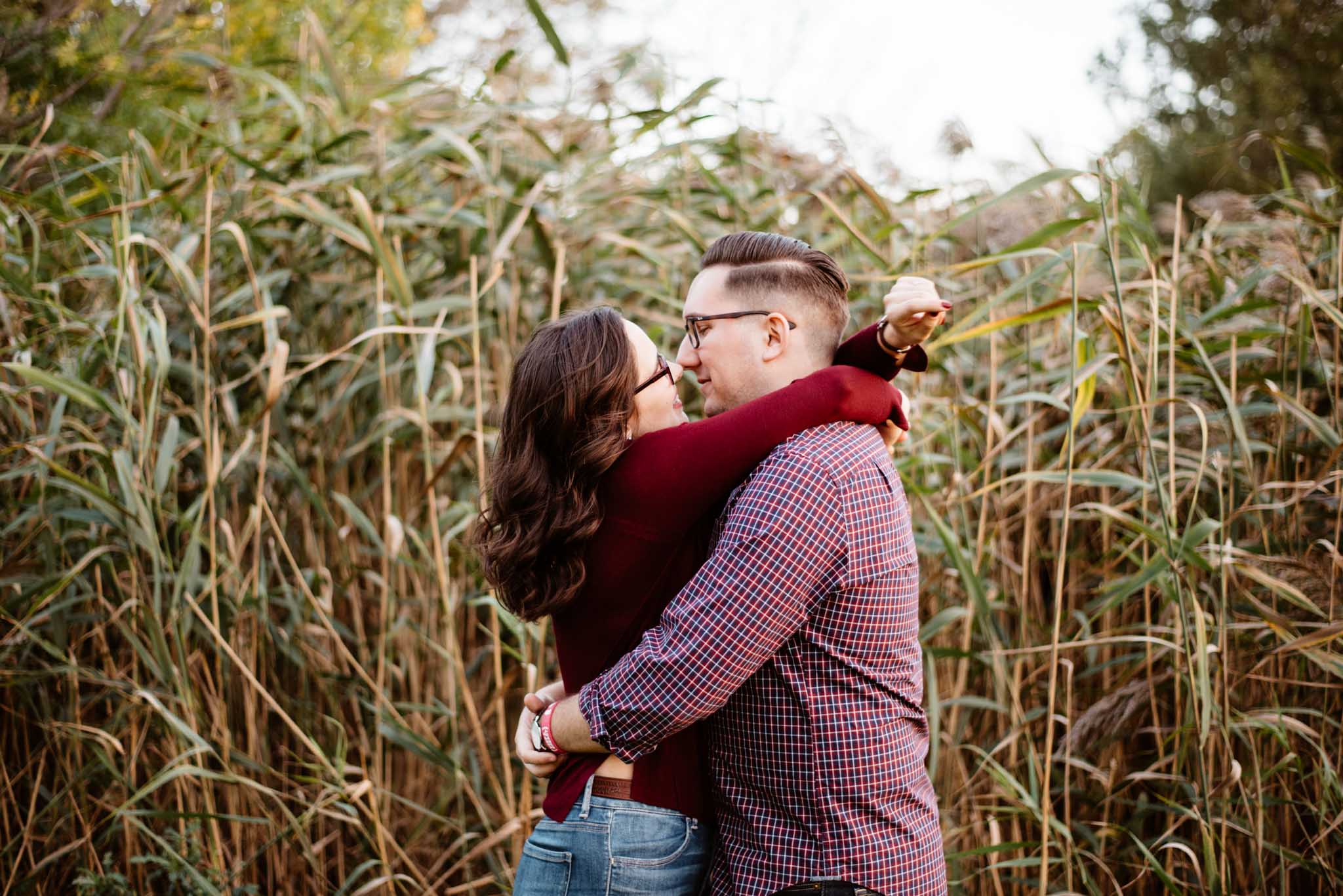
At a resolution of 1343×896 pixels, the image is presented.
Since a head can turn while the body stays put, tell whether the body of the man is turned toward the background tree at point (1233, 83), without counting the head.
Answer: no

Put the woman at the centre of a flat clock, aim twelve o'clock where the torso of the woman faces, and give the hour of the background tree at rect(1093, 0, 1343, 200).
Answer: The background tree is roughly at 10 o'clock from the woman.

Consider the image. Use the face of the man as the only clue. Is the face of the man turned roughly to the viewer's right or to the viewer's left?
to the viewer's left

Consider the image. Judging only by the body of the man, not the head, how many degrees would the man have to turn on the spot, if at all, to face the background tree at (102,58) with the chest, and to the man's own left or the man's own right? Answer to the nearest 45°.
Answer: approximately 45° to the man's own right

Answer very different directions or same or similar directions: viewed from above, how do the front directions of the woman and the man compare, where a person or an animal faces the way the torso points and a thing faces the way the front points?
very different directions

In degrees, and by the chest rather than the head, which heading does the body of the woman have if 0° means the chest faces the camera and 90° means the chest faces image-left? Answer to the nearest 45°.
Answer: approximately 270°

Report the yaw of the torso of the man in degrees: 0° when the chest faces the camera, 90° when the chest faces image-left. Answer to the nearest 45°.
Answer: approximately 90°

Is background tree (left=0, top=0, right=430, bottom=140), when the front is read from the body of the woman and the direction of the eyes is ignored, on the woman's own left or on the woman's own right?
on the woman's own left
